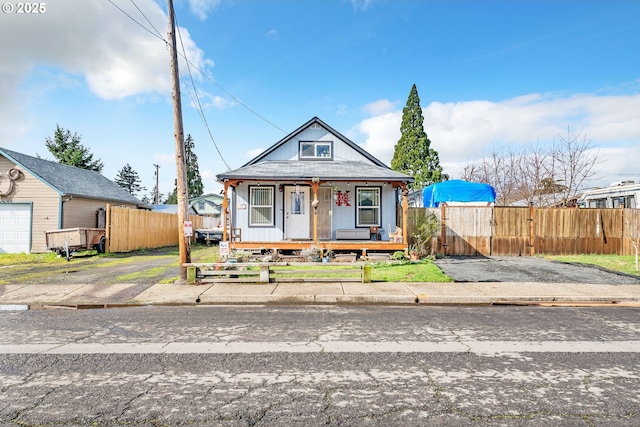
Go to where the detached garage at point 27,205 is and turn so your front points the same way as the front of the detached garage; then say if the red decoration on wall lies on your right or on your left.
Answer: on your left

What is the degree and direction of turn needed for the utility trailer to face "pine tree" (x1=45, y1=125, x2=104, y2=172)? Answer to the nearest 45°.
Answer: approximately 135° to its right

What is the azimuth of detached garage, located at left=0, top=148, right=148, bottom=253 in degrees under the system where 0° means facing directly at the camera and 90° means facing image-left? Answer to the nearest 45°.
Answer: approximately 45°

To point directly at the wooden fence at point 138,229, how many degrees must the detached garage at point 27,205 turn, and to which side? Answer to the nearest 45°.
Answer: approximately 135° to its left
